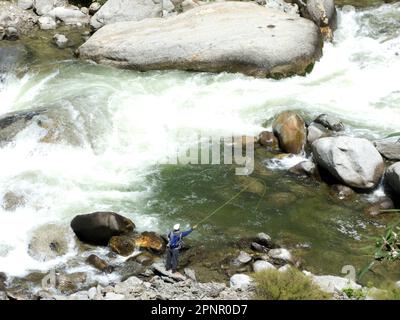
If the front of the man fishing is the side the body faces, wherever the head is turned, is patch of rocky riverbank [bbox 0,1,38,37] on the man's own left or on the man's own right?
on the man's own left

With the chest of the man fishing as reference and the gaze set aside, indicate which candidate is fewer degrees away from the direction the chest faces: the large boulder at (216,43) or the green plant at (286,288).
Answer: the large boulder

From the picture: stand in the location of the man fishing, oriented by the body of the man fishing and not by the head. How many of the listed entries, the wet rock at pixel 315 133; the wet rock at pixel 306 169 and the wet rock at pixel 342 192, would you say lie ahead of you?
3

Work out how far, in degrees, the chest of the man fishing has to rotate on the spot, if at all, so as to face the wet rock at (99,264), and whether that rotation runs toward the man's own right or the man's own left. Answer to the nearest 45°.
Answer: approximately 135° to the man's own left

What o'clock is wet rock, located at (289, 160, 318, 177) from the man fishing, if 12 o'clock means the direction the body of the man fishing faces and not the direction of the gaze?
The wet rock is roughly at 12 o'clock from the man fishing.

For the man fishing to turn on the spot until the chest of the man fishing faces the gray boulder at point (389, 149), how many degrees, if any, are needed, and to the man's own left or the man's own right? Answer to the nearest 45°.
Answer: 0° — they already face it

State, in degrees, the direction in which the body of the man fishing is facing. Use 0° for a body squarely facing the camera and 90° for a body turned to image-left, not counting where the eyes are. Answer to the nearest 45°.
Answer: approximately 225°

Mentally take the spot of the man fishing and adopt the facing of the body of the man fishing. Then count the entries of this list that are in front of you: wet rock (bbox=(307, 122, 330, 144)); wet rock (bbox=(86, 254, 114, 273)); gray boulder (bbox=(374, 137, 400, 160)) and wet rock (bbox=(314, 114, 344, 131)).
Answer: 3

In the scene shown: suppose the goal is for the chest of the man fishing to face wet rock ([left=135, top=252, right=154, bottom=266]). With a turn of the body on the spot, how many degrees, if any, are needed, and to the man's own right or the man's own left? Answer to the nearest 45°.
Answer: approximately 90° to the man's own left

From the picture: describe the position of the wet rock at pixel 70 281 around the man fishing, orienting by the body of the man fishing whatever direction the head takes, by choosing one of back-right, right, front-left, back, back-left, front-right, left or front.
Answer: back-left

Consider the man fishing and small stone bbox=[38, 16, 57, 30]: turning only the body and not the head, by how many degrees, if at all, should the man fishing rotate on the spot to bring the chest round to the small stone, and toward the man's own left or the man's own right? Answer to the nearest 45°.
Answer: approximately 45° to the man's own left

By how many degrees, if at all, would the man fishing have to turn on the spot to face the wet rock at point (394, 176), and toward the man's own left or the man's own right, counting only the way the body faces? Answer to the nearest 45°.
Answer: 0° — they already face it

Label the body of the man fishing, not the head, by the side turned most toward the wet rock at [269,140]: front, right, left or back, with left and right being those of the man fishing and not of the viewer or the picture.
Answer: front

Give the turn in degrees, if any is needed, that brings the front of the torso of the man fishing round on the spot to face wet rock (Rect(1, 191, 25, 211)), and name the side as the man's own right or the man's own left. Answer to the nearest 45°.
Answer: approximately 90° to the man's own left

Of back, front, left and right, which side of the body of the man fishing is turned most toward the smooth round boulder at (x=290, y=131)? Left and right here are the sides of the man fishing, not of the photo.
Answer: front

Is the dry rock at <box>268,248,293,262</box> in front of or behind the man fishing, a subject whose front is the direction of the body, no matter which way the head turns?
in front

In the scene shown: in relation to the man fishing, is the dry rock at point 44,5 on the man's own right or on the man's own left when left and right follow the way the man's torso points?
on the man's own left

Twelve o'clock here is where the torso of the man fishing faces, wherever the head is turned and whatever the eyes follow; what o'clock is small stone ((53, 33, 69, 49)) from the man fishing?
The small stone is roughly at 10 o'clock from the man fishing.
